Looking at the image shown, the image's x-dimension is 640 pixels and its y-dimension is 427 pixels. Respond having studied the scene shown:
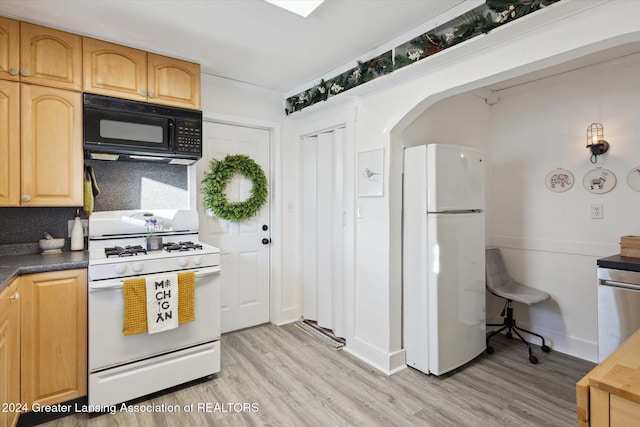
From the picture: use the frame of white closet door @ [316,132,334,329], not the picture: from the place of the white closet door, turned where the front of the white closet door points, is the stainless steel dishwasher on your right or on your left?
on your left

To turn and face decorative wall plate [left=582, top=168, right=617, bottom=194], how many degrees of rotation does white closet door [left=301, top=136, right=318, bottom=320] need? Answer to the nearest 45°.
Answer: approximately 135° to its left

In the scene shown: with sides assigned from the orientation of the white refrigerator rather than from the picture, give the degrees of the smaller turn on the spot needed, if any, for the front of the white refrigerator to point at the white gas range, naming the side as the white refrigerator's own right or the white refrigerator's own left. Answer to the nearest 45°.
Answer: approximately 90° to the white refrigerator's own right

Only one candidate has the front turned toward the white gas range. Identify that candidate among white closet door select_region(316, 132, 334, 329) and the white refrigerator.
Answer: the white closet door

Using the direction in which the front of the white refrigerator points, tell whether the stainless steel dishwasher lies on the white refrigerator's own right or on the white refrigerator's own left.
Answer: on the white refrigerator's own left

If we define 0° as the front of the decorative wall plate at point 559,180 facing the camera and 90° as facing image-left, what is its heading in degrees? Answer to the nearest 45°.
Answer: approximately 0°

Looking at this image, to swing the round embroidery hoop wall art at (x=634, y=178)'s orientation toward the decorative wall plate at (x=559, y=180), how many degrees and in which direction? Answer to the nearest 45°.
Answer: approximately 90° to its right

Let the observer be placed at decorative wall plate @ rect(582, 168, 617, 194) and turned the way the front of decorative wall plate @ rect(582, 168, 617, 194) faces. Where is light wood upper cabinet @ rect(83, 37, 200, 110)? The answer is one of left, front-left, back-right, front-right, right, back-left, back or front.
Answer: front-right

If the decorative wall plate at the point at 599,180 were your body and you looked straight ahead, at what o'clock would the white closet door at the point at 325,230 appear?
The white closet door is roughly at 2 o'clock from the decorative wall plate.

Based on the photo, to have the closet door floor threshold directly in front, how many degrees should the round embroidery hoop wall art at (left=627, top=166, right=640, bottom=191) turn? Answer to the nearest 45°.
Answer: approximately 45° to its right

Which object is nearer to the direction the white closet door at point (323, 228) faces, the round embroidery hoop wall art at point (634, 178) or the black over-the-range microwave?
the black over-the-range microwave
